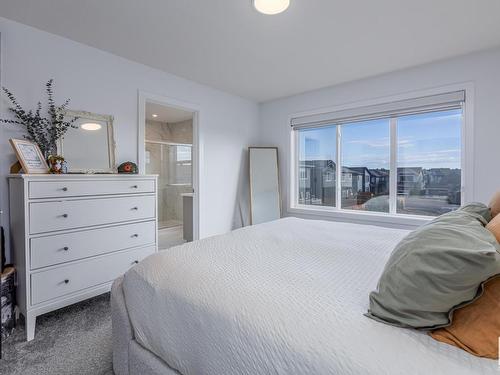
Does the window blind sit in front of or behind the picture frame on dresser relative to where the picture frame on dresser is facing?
in front

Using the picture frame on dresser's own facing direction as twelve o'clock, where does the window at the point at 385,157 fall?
The window is roughly at 11 o'clock from the picture frame on dresser.

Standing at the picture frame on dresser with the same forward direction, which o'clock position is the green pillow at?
The green pillow is roughly at 1 o'clock from the picture frame on dresser.

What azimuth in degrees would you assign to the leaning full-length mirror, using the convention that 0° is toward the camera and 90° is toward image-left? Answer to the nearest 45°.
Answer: approximately 315°

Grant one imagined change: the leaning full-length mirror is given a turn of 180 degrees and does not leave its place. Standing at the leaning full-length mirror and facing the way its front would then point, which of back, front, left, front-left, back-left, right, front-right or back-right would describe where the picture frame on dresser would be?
left

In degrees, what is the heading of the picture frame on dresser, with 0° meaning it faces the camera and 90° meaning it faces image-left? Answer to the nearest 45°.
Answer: approximately 315°

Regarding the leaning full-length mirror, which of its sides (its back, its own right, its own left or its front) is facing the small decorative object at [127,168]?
right

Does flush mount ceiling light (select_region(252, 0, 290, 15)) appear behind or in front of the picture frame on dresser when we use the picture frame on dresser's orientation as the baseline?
in front

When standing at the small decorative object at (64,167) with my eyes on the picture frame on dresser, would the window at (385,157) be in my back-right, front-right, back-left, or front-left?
back-left

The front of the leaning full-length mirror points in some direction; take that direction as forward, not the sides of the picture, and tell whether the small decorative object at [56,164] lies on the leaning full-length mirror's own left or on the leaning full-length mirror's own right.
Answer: on the leaning full-length mirror's own right
